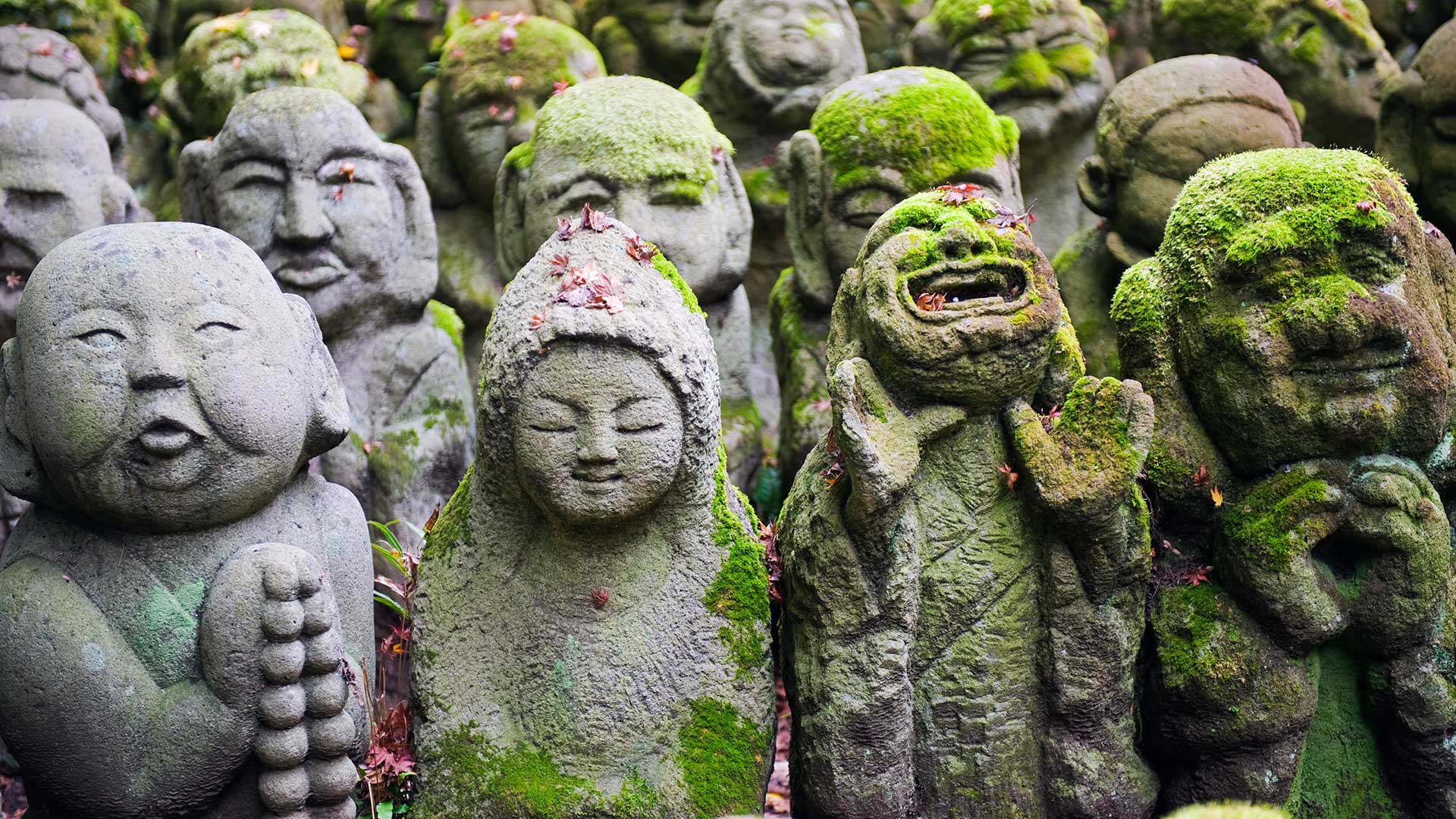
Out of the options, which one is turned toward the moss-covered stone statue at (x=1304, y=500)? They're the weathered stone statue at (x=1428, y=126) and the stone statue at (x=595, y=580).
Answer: the weathered stone statue

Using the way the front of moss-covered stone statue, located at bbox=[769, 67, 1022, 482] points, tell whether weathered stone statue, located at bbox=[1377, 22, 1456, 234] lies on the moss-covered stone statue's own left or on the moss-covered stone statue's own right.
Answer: on the moss-covered stone statue's own left

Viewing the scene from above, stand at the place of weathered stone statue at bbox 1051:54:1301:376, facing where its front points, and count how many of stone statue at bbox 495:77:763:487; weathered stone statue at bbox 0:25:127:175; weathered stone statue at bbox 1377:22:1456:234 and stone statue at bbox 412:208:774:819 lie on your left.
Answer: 1

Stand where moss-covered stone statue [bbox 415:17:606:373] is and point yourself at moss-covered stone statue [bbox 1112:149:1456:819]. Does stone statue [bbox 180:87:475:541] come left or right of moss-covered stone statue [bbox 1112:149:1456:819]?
right

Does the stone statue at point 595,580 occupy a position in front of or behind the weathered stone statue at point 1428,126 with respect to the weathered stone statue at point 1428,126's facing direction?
in front

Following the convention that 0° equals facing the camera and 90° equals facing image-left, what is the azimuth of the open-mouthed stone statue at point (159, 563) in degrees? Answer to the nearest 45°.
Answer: approximately 0°

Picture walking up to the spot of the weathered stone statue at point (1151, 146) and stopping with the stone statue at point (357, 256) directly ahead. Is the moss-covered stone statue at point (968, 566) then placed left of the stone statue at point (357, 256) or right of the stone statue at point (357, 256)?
left

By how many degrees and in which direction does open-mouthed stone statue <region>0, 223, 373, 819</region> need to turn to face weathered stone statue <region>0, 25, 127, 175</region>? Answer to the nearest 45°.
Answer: approximately 180°

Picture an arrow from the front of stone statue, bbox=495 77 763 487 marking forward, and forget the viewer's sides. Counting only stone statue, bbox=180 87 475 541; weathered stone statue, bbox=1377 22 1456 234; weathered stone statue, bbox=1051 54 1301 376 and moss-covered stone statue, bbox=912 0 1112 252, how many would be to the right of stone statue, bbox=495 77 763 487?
1

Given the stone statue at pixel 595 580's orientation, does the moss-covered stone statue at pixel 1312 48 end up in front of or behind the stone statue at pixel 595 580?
behind
